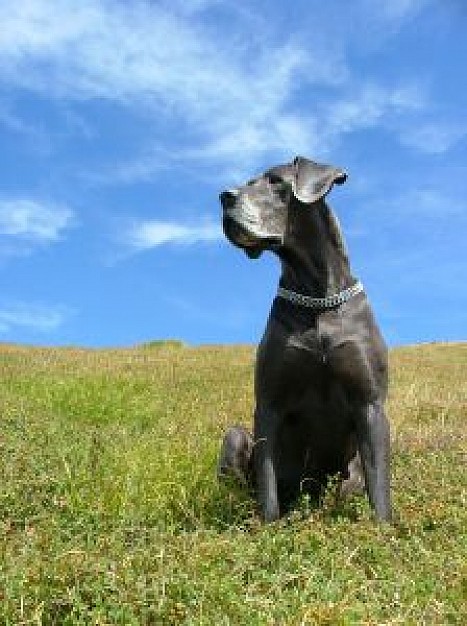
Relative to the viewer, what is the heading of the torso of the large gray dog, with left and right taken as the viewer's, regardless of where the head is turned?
facing the viewer
